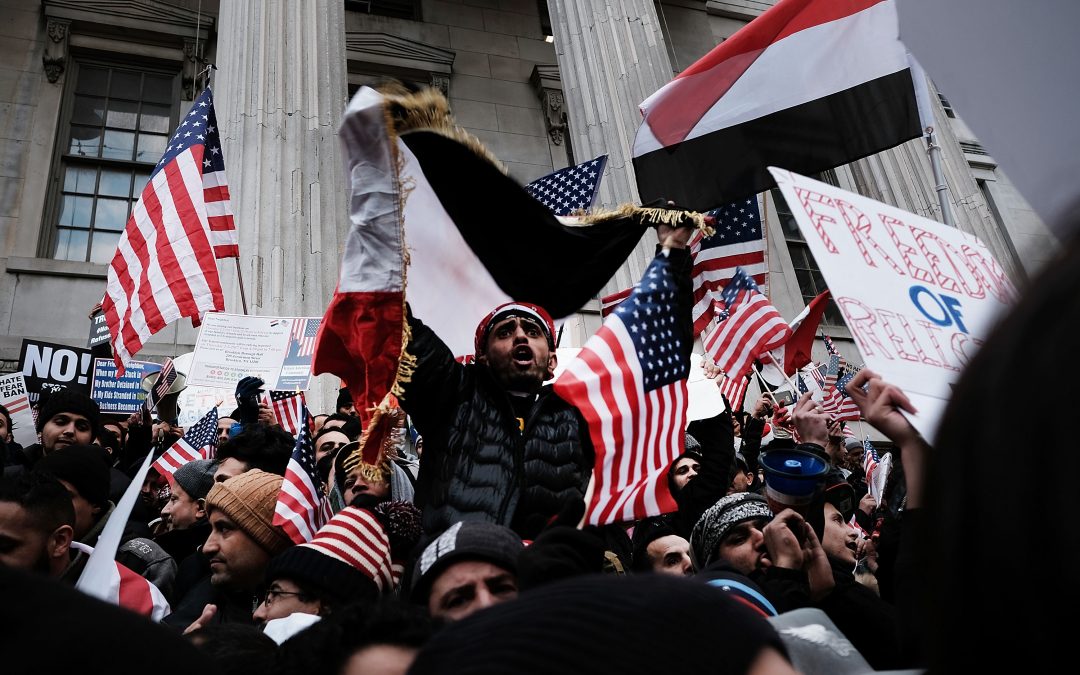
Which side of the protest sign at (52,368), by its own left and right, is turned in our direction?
front

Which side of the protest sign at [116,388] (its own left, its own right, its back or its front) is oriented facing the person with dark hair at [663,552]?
front

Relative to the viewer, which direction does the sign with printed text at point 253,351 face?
toward the camera

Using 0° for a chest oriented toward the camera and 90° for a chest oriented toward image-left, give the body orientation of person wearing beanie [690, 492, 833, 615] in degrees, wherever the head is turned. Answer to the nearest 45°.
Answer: approximately 315°

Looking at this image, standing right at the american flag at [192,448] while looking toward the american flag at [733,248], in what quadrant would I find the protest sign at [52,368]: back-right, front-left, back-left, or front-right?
back-left

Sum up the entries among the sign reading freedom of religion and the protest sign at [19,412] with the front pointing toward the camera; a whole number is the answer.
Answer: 2

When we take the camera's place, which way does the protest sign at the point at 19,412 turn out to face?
facing the viewer

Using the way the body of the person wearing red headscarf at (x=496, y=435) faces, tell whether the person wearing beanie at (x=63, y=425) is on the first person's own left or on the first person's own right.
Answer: on the first person's own right

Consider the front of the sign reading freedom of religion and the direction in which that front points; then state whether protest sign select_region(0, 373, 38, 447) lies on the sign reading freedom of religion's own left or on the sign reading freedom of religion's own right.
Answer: on the sign reading freedom of religion's own right
